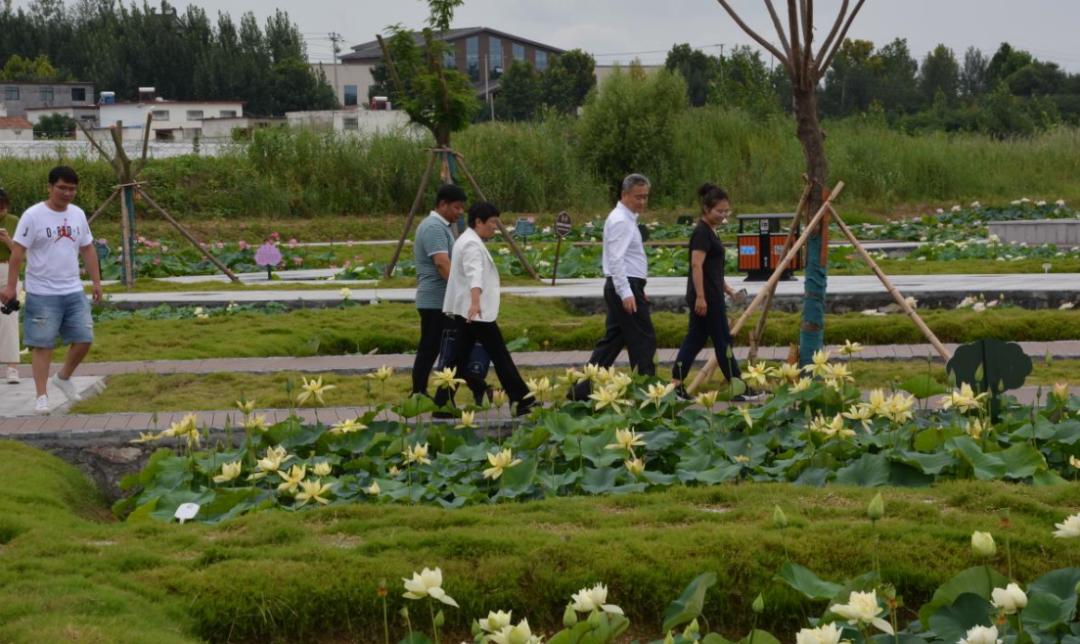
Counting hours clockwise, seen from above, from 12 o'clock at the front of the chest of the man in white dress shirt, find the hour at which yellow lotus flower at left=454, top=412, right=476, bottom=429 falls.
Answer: The yellow lotus flower is roughly at 4 o'clock from the man in white dress shirt.

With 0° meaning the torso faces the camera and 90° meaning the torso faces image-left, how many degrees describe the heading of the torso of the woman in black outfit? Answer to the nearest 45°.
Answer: approximately 270°

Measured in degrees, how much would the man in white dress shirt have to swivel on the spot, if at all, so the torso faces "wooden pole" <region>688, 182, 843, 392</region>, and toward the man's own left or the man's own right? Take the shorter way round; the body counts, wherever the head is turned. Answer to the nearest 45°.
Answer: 0° — they already face it

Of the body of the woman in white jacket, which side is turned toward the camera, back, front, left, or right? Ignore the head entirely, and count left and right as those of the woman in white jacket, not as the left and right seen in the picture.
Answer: right

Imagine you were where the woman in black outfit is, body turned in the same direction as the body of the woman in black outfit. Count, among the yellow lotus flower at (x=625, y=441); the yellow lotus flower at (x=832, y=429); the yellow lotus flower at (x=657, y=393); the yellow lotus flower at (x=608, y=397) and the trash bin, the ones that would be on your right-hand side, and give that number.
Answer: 4

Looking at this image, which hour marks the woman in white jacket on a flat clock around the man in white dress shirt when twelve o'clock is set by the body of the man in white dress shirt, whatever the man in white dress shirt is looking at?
The woman in white jacket is roughly at 5 o'clock from the man in white dress shirt.

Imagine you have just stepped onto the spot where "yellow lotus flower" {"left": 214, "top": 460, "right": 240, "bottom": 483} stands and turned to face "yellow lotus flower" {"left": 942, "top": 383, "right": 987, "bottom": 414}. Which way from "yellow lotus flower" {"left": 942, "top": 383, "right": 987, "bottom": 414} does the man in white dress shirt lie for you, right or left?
left

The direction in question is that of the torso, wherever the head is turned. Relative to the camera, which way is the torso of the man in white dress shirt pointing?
to the viewer's right
